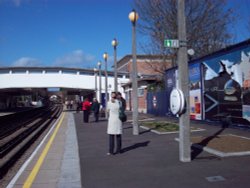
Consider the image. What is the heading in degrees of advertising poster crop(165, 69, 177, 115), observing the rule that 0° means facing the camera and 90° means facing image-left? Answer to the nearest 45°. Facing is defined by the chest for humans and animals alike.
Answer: approximately 45°

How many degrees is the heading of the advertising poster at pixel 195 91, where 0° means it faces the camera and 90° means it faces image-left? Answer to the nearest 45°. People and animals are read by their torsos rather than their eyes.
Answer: approximately 45°

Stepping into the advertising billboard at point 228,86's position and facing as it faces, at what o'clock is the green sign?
The green sign is roughly at 11 o'clock from the advertising billboard.

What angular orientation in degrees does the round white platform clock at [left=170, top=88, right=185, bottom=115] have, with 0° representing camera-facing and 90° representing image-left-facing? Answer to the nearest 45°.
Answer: approximately 45°

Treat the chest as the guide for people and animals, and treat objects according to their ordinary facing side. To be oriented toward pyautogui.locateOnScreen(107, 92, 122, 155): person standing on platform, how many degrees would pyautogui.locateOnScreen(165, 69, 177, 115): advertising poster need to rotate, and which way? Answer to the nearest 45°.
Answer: approximately 45° to its left

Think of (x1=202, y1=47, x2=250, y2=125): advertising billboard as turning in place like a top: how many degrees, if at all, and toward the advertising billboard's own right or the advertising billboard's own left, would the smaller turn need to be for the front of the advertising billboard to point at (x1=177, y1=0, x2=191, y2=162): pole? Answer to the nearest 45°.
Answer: approximately 45° to the advertising billboard's own left

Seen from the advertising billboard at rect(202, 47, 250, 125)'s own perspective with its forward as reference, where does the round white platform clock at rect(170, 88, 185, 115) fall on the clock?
The round white platform clock is roughly at 11 o'clock from the advertising billboard.

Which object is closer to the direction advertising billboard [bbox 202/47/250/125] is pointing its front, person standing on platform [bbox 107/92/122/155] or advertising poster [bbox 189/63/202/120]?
the person standing on platform

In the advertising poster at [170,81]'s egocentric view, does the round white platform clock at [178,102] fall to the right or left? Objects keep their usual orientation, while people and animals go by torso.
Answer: on its left
